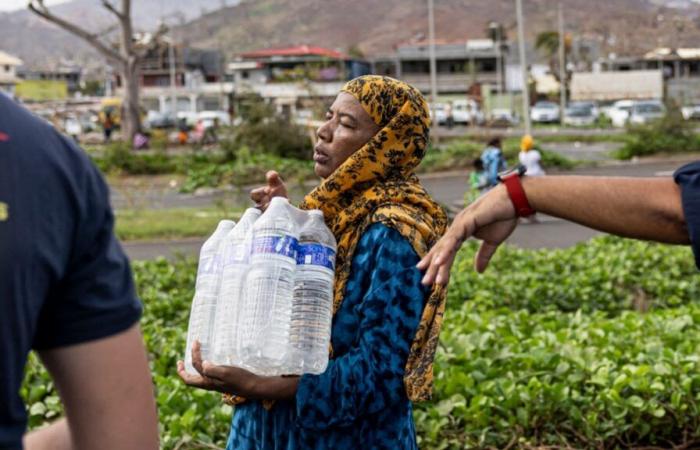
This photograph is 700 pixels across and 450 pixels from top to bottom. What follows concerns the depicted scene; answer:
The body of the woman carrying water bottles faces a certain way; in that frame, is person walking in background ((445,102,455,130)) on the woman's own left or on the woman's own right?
on the woman's own right

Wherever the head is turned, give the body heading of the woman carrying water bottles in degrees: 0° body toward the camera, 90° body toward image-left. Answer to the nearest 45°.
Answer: approximately 90°

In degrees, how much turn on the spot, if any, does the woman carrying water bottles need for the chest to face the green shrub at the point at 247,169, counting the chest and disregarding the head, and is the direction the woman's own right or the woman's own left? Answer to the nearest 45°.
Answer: approximately 90° to the woman's own right

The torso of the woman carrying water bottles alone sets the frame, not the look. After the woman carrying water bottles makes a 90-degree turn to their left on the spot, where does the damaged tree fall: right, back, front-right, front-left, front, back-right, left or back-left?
back

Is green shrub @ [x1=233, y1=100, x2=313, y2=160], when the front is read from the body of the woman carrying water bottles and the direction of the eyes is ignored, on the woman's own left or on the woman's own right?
on the woman's own right
